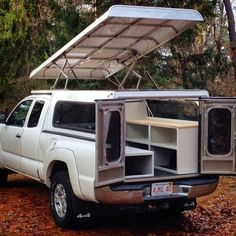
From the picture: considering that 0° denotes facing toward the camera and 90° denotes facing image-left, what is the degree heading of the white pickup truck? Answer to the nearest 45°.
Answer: approximately 135°
